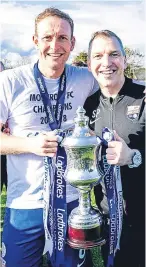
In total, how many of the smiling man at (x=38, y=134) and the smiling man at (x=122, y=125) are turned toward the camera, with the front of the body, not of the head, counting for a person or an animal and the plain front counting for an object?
2

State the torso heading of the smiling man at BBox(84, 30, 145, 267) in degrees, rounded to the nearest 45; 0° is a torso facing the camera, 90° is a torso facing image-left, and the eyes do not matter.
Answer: approximately 0°
